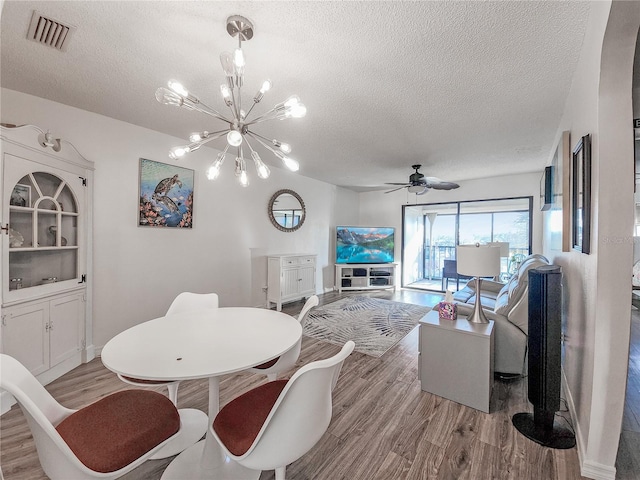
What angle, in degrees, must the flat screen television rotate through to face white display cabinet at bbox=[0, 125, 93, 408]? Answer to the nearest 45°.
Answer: approximately 45° to its right

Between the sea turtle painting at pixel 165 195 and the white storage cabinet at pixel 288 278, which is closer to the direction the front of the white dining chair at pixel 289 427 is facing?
the sea turtle painting

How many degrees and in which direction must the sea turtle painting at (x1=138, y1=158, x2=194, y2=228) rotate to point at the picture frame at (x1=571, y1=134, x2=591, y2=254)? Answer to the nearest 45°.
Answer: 0° — it already faces it

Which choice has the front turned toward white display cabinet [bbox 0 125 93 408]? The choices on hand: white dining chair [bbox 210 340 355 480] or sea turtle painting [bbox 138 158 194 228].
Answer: the white dining chair

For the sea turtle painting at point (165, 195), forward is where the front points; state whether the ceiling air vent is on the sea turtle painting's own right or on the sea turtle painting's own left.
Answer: on the sea turtle painting's own right

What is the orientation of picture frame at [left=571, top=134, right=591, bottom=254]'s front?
to the viewer's left

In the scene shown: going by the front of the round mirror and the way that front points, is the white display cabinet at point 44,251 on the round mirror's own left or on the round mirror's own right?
on the round mirror's own right

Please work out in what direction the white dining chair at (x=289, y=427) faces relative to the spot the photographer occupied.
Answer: facing away from the viewer and to the left of the viewer

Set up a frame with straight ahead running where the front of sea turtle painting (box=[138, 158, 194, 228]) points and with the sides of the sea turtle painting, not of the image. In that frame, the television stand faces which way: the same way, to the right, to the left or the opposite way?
to the right

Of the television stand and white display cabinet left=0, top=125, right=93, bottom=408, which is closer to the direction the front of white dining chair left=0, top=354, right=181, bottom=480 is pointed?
the television stand

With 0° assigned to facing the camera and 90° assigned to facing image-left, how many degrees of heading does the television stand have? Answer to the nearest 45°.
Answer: approximately 0°

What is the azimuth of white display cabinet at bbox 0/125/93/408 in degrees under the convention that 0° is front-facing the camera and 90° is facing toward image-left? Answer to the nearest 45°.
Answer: approximately 315°

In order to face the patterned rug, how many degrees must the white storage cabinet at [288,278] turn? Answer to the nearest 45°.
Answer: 0° — it already faces it
